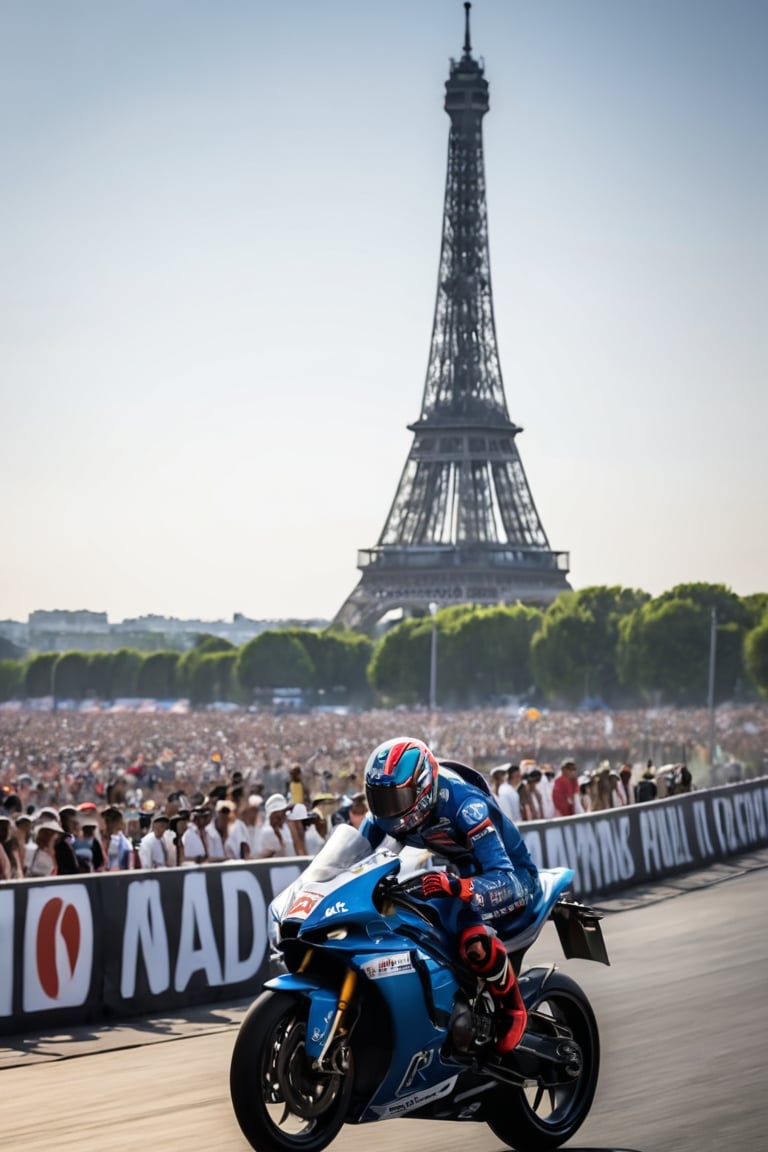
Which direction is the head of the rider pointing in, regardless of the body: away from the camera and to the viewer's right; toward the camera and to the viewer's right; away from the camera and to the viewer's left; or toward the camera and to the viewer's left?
toward the camera and to the viewer's left

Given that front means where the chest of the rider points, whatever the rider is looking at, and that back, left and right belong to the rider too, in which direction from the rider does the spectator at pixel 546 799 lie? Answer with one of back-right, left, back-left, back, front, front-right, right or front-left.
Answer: back-right

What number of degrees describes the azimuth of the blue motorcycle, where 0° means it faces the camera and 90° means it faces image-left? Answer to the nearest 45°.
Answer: approximately 45°

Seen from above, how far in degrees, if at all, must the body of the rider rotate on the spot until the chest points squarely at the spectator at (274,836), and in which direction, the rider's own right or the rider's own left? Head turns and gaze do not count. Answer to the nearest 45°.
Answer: approximately 135° to the rider's own right

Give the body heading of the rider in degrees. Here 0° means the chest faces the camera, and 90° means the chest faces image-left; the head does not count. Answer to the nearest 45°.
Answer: approximately 45°

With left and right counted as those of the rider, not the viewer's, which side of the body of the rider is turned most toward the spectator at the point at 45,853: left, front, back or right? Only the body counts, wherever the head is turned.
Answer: right

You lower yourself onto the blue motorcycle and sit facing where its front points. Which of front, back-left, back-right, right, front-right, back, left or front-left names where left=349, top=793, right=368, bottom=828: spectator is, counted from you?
back-right

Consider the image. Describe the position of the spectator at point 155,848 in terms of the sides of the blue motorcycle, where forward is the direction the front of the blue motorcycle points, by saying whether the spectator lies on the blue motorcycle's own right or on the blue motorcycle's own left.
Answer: on the blue motorcycle's own right
